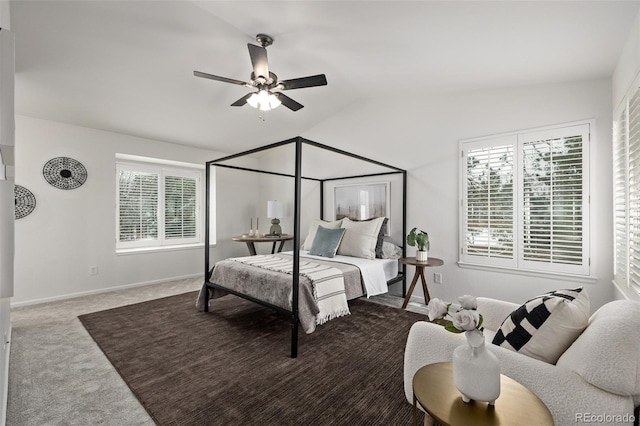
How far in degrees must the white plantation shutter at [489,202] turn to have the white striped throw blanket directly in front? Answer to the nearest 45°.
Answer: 0° — it already faces it

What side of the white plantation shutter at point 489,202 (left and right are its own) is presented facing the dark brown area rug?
front

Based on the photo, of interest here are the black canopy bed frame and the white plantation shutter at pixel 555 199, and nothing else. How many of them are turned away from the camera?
0

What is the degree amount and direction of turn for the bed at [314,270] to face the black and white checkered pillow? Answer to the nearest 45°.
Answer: approximately 90° to its left

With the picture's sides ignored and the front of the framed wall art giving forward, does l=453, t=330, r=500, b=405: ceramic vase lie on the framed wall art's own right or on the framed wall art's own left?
on the framed wall art's own left

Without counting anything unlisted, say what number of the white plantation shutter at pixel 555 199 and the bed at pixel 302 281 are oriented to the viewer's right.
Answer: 0

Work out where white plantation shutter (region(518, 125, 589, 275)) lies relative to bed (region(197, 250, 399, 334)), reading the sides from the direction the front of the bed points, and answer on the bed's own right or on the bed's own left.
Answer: on the bed's own left

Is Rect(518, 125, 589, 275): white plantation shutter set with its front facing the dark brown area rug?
yes

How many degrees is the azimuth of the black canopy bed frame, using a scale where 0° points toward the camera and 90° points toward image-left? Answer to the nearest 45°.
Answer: approximately 45°
